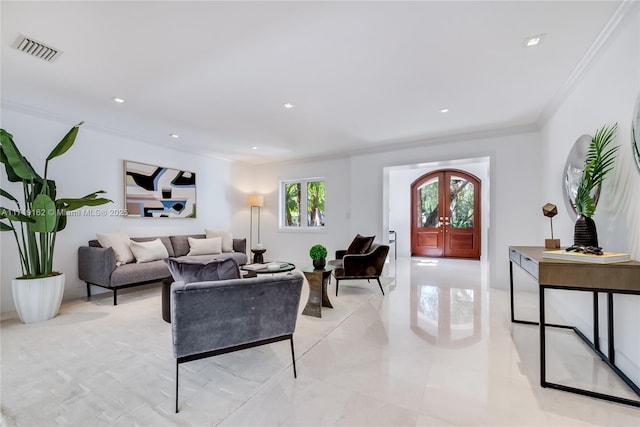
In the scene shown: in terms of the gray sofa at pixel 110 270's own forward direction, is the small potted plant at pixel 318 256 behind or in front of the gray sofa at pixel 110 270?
in front

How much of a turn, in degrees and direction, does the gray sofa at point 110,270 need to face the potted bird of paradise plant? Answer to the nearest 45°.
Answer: approximately 90° to its right

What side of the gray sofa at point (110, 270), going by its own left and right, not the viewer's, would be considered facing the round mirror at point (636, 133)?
front

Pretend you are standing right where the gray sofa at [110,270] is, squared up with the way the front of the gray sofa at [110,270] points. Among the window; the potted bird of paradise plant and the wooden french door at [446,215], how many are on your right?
1

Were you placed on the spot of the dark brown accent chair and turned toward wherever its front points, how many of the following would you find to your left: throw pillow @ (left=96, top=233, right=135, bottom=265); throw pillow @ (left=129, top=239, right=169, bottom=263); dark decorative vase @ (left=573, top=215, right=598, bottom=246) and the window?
1

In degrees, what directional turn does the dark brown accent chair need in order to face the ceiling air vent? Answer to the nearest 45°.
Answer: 0° — it already faces it

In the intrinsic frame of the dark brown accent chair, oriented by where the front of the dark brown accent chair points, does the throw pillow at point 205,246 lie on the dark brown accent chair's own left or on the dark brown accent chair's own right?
on the dark brown accent chair's own right

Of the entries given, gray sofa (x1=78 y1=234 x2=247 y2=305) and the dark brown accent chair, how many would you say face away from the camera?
0

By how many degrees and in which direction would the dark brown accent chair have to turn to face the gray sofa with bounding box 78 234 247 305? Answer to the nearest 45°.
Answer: approximately 45° to its right
